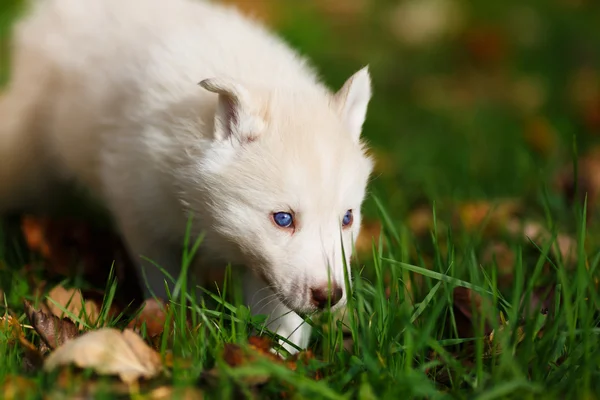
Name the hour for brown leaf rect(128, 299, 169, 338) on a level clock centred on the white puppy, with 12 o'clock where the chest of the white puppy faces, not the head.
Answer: The brown leaf is roughly at 1 o'clock from the white puppy.

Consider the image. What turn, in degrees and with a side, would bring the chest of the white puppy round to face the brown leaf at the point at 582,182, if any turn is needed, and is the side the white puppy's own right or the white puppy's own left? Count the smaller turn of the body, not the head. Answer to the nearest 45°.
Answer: approximately 90° to the white puppy's own left

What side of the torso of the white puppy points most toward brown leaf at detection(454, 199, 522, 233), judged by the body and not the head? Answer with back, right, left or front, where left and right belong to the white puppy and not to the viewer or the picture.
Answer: left

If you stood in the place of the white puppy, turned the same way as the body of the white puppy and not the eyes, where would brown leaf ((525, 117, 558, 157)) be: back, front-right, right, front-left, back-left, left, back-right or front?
left

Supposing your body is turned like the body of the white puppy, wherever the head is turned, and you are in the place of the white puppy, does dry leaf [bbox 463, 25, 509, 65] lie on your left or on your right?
on your left

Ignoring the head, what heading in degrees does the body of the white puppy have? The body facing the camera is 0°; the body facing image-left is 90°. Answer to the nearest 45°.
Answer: approximately 315°

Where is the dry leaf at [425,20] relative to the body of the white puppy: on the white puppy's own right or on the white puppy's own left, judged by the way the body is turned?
on the white puppy's own left
